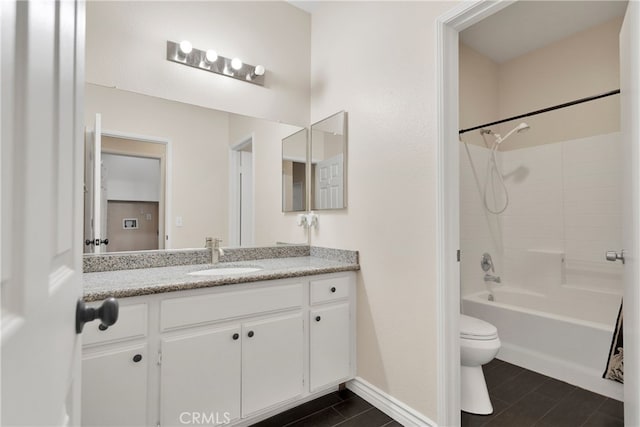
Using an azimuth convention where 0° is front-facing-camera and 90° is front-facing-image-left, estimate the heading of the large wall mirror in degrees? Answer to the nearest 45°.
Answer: approximately 315°

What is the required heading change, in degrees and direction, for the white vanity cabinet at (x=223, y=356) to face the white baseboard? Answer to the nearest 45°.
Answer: approximately 45° to its left

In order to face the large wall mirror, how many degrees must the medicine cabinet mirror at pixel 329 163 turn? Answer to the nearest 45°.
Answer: approximately 45° to its right

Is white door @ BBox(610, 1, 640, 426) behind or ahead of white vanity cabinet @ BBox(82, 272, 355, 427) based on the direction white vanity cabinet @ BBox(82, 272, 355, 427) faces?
ahead

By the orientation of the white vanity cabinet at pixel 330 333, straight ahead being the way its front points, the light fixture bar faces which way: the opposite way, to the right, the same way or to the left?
the same way

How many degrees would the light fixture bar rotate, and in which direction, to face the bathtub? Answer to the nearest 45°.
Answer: approximately 45° to its left

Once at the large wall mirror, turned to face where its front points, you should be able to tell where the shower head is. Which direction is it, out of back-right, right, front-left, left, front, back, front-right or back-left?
front-left

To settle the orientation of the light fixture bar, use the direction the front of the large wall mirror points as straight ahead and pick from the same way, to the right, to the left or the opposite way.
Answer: the same way

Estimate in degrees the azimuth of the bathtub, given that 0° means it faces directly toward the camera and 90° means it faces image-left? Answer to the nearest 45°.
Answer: approximately 45°

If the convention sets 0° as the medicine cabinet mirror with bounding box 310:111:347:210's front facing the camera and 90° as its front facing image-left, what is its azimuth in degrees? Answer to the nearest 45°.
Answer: approximately 45°

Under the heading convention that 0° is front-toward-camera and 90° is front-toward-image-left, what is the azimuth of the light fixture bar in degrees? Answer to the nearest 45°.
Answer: approximately 315°

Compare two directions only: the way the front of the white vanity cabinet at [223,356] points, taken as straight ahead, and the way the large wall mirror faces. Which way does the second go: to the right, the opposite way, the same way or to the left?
the same way

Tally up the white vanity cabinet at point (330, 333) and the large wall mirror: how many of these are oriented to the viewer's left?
0

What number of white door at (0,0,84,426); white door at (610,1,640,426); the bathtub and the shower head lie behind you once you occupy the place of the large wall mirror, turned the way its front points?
0

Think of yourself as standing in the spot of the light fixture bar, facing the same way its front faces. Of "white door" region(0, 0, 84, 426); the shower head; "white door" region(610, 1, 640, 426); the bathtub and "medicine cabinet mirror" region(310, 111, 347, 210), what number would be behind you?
0

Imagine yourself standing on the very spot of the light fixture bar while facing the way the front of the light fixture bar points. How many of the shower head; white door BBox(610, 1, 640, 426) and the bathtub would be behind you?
0

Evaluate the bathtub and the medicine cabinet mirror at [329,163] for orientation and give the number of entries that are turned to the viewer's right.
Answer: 0
